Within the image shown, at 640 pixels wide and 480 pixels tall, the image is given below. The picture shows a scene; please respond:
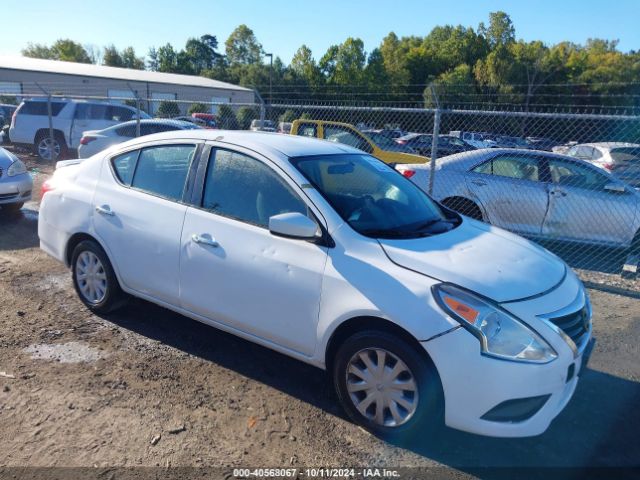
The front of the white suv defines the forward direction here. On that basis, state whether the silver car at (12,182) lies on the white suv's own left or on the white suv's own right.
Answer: on the white suv's own right

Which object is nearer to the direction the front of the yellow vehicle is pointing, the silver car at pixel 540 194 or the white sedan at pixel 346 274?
the silver car

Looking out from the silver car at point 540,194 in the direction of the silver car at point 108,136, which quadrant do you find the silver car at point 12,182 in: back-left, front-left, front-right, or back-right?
front-left

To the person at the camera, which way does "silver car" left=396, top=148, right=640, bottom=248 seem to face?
facing to the right of the viewer

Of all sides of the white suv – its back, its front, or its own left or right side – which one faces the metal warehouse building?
left

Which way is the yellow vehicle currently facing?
to the viewer's right

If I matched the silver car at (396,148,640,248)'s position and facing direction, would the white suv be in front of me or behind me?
behind

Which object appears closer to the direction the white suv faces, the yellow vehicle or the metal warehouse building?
the yellow vehicle

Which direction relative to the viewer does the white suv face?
to the viewer's right

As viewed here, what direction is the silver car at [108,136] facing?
to the viewer's right

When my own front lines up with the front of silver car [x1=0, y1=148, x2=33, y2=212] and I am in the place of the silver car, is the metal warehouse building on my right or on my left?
on my left

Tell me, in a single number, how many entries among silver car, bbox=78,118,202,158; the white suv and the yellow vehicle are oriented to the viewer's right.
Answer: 3

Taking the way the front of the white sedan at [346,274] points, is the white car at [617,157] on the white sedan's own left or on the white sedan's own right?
on the white sedan's own left

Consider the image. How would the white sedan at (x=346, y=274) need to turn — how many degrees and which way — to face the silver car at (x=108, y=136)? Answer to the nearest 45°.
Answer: approximately 180°

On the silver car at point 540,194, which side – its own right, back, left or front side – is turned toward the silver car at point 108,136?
back

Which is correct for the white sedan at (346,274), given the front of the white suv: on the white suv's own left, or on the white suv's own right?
on the white suv's own right

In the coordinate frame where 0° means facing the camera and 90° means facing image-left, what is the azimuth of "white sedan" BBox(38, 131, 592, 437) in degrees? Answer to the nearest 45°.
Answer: approximately 315°

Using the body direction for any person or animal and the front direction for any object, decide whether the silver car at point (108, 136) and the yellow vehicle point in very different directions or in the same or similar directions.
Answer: same or similar directions
